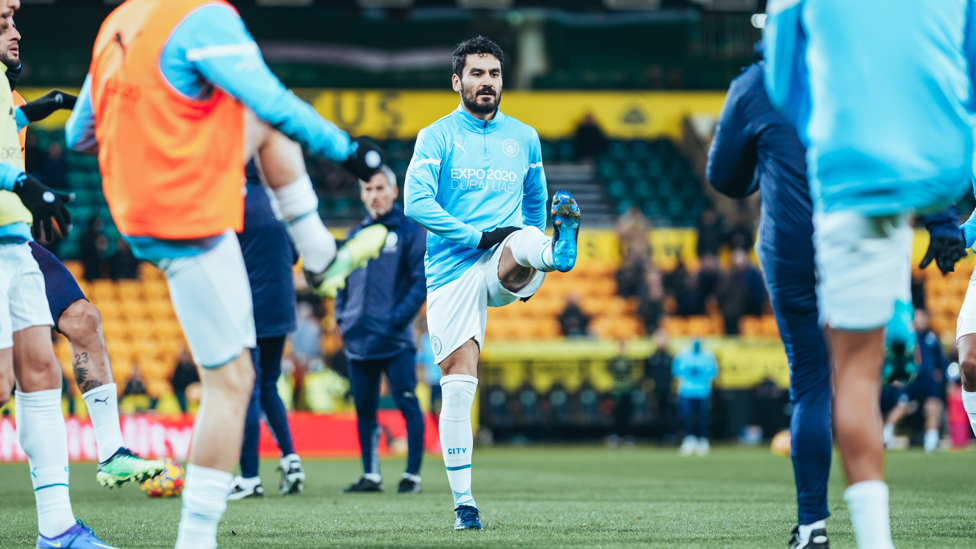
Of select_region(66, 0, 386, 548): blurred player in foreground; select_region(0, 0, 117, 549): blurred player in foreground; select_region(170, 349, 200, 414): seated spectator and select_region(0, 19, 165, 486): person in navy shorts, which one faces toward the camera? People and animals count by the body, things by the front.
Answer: the seated spectator

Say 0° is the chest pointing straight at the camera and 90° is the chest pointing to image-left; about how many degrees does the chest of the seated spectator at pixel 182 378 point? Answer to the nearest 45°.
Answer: approximately 0°

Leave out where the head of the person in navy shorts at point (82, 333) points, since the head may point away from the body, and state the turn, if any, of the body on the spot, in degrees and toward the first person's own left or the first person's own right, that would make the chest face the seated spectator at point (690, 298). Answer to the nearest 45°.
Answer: approximately 45° to the first person's own left

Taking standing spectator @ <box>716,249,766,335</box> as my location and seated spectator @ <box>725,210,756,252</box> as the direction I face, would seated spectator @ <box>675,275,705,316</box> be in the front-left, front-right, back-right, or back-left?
front-left

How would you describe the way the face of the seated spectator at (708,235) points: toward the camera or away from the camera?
toward the camera

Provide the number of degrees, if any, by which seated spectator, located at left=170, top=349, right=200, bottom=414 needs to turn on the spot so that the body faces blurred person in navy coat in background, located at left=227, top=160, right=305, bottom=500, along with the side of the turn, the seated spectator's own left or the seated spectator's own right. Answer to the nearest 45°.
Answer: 0° — they already face them

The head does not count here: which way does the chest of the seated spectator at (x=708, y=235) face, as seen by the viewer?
toward the camera

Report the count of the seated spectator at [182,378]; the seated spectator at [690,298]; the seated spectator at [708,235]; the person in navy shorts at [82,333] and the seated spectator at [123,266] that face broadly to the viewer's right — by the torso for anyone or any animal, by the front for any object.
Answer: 1

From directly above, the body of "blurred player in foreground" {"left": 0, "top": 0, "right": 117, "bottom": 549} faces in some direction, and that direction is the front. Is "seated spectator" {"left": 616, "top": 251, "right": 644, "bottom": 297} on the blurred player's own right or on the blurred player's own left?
on the blurred player's own left

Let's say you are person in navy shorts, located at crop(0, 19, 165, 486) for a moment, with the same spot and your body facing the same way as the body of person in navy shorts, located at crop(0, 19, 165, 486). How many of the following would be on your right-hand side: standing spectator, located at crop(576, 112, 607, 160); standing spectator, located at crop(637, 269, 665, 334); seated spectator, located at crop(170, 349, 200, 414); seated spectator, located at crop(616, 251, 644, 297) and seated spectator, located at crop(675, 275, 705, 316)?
0

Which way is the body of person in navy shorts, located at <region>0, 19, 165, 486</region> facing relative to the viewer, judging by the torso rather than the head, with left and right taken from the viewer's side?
facing to the right of the viewer

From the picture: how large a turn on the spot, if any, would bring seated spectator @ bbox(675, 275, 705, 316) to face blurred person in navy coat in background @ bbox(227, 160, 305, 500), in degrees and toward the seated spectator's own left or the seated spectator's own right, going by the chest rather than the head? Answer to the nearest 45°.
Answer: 0° — they already face them

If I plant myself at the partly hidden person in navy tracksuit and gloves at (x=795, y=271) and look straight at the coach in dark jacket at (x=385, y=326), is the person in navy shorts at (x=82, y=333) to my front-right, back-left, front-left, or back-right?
front-left

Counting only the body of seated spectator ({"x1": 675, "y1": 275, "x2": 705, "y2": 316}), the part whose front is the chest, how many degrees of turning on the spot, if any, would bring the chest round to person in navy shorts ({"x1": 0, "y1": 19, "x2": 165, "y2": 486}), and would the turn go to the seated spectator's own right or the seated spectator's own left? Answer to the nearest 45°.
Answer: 0° — they already face them

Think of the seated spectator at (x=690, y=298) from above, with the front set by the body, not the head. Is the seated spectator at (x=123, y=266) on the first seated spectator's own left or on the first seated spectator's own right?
on the first seated spectator's own right
